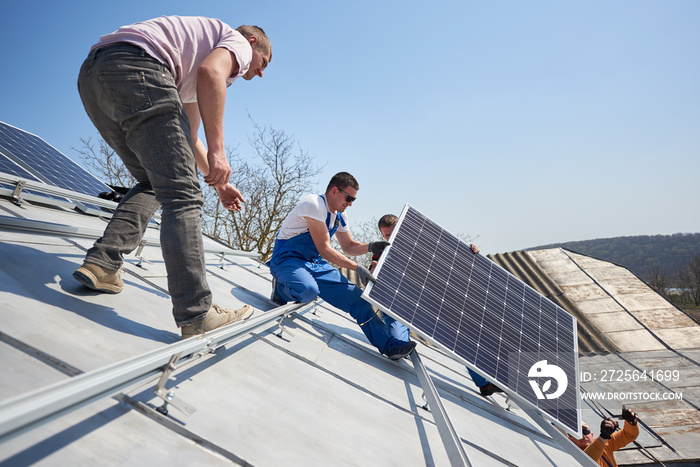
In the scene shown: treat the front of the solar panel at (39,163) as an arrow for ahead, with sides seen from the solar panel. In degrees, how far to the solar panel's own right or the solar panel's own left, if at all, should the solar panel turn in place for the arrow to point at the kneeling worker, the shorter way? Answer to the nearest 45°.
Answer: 0° — it already faces them

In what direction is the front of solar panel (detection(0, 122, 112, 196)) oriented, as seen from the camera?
facing the viewer and to the right of the viewer

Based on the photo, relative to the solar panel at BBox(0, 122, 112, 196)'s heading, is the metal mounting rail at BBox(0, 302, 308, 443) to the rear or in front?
in front

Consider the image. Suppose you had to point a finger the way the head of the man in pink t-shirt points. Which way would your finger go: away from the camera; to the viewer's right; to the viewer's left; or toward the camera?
to the viewer's right

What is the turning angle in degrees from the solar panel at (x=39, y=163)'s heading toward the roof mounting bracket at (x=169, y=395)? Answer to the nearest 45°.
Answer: approximately 45° to its right
